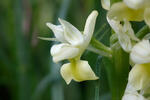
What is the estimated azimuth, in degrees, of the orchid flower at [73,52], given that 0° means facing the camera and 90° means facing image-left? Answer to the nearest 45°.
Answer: approximately 45°
